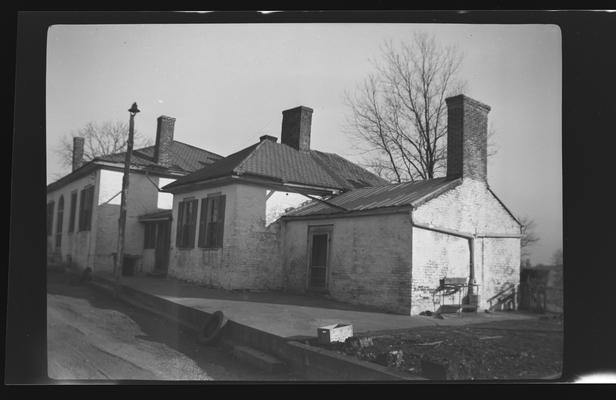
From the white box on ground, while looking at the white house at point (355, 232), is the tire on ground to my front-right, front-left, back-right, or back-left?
front-left

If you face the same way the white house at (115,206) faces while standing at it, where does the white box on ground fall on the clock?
The white box on ground is roughly at 10 o'clock from the white house.

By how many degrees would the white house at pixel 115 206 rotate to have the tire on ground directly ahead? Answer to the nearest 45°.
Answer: approximately 45° to its left

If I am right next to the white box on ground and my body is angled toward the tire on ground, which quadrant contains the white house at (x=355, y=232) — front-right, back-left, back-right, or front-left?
front-right

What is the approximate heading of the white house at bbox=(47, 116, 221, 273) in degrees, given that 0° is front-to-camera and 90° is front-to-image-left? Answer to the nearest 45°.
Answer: approximately 45°

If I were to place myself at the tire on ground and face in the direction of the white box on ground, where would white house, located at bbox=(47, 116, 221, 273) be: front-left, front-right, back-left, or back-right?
back-left

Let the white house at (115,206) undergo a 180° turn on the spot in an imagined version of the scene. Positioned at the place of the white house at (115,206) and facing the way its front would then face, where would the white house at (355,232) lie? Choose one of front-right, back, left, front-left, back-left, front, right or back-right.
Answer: right
